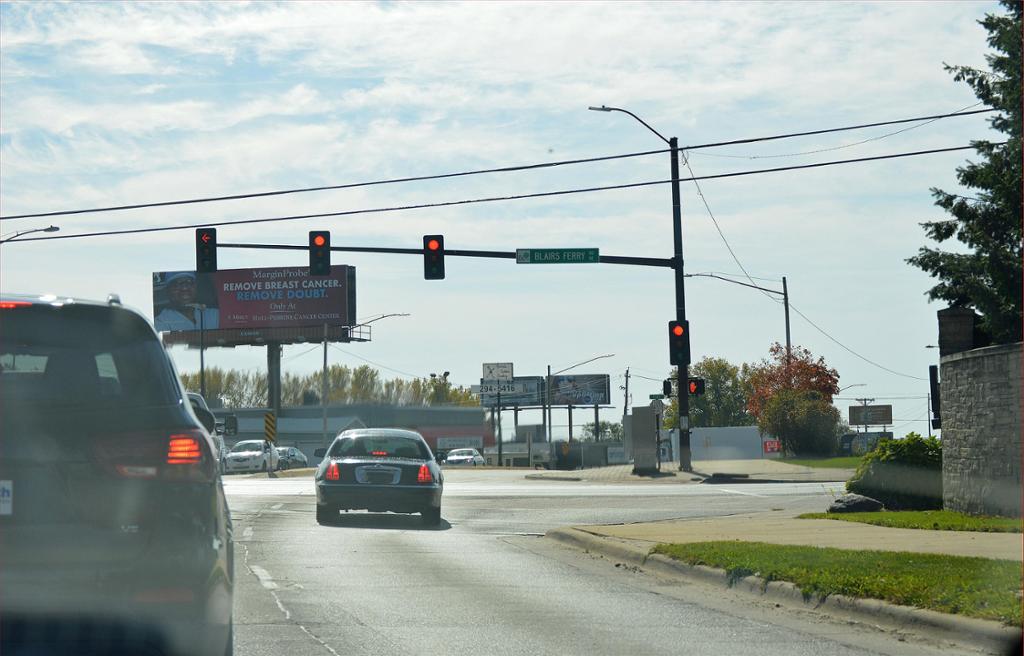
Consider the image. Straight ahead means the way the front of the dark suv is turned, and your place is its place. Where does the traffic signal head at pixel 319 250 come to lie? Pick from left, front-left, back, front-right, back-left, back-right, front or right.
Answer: front

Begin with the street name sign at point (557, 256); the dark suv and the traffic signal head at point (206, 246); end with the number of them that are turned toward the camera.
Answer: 2

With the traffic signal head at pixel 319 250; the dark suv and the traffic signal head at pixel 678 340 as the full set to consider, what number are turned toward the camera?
2

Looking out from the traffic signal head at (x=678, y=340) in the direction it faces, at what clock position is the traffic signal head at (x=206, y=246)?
the traffic signal head at (x=206, y=246) is roughly at 2 o'clock from the traffic signal head at (x=678, y=340).

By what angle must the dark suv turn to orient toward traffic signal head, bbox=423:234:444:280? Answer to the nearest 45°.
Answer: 0° — it already faces it

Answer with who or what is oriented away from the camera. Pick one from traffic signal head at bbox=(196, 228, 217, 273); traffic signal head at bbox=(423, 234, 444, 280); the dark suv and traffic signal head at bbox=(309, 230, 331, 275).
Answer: the dark suv

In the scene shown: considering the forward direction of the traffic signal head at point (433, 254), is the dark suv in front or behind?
in front

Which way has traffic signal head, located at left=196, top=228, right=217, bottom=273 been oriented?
toward the camera

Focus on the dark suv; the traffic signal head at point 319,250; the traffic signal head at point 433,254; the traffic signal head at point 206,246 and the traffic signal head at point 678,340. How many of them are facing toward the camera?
4

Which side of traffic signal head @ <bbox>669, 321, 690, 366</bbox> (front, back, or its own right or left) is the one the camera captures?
front

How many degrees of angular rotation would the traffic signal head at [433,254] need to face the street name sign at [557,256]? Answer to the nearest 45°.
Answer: approximately 135° to its left

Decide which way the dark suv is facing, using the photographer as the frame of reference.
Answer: facing away from the viewer

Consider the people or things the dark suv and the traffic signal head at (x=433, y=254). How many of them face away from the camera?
1

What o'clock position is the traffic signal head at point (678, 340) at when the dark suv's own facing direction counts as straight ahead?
The traffic signal head is roughly at 1 o'clock from the dark suv.

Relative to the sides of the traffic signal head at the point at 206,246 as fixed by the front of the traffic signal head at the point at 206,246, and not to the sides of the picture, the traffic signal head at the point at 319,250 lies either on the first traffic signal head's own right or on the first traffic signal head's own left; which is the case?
on the first traffic signal head's own left

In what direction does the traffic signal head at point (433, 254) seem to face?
toward the camera

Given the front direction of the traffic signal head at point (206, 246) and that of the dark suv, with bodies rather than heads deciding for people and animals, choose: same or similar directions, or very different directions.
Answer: very different directions
